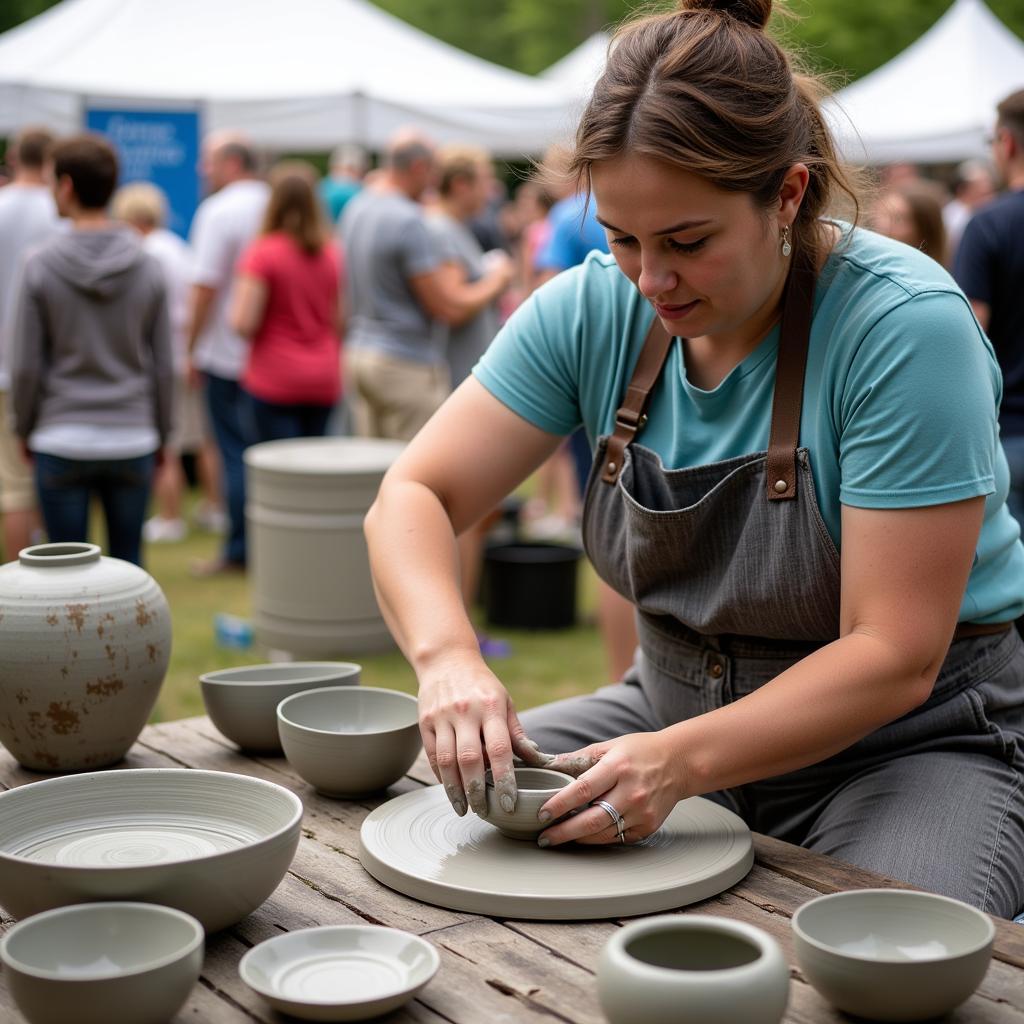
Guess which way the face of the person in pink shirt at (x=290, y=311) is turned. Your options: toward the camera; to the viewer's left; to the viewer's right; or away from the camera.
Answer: away from the camera

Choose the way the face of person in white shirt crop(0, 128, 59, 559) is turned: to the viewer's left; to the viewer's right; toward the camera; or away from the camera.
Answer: away from the camera

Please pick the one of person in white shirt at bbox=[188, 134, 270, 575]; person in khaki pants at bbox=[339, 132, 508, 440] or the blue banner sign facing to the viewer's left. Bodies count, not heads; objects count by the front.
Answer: the person in white shirt

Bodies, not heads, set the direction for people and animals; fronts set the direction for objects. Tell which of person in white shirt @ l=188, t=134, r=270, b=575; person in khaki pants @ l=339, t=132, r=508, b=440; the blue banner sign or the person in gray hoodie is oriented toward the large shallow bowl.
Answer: the blue banner sign

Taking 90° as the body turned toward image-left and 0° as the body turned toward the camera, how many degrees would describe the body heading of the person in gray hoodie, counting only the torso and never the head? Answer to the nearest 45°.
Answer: approximately 180°

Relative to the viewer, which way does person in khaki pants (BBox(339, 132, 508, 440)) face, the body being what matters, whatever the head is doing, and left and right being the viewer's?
facing away from the viewer and to the right of the viewer

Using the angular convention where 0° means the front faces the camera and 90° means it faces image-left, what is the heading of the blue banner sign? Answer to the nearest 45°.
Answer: approximately 0°

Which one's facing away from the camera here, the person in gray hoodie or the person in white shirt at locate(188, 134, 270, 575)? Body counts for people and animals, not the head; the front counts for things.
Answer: the person in gray hoodie

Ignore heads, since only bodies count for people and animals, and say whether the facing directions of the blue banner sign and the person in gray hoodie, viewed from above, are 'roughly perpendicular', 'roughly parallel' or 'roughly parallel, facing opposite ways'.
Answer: roughly parallel, facing opposite ways

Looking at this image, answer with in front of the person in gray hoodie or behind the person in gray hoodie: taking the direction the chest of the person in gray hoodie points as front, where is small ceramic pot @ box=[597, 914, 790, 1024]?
behind

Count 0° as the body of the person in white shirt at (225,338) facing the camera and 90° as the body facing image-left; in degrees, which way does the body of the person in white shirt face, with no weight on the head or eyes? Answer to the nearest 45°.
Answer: approximately 90°

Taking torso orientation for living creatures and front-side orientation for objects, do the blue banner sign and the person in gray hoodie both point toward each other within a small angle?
yes
